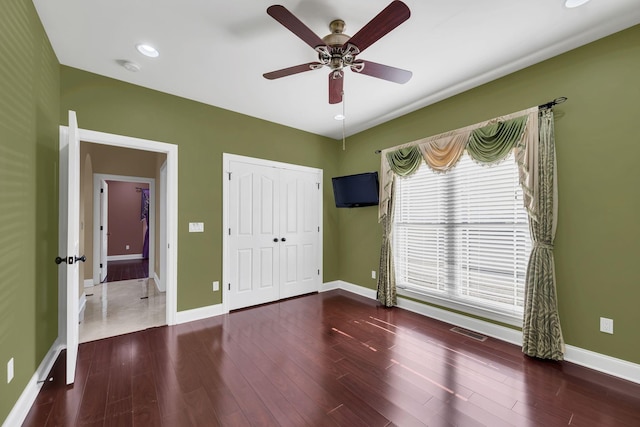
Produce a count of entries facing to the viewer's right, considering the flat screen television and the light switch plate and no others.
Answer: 0

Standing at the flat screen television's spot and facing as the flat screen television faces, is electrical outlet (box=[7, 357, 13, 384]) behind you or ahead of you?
ahead

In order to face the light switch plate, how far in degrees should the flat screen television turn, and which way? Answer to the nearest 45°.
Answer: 0° — it already faces it

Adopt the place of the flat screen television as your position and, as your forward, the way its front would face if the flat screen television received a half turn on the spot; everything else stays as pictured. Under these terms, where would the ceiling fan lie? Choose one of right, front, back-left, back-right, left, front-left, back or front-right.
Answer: back-right

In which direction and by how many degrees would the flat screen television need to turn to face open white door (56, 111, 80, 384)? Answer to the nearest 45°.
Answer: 0° — it already faces it

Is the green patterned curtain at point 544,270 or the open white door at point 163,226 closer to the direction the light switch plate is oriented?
the green patterned curtain

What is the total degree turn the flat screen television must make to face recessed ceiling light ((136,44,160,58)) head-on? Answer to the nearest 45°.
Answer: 0° — it already faces it

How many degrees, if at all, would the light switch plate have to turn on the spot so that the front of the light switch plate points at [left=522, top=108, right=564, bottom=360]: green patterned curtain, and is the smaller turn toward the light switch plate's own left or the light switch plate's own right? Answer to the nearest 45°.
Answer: approximately 45° to the light switch plate's own left

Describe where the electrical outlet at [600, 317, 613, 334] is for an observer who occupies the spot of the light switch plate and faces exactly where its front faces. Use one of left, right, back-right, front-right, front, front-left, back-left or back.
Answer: front-left

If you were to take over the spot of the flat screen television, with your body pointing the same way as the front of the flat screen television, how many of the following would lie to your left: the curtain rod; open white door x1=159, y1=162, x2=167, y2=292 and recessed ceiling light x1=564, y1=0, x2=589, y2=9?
2

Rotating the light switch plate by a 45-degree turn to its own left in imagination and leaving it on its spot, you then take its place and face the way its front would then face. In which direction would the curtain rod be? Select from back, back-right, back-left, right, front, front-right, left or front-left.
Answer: front

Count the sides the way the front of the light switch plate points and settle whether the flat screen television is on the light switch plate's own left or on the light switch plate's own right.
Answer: on the light switch plate's own left

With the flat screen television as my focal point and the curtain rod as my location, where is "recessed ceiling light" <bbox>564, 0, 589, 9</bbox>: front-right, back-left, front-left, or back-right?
back-left

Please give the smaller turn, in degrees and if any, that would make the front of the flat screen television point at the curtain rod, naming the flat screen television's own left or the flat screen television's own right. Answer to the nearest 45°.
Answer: approximately 90° to the flat screen television's own left

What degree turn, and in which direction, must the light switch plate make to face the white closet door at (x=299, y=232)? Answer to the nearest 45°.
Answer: approximately 90° to its left

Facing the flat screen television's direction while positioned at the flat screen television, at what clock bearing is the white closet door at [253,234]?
The white closet door is roughly at 1 o'clock from the flat screen television.

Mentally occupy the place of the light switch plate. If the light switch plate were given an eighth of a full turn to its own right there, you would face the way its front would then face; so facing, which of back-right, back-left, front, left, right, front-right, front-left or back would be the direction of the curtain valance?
left

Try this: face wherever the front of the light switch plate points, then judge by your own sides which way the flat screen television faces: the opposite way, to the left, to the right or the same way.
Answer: to the right
